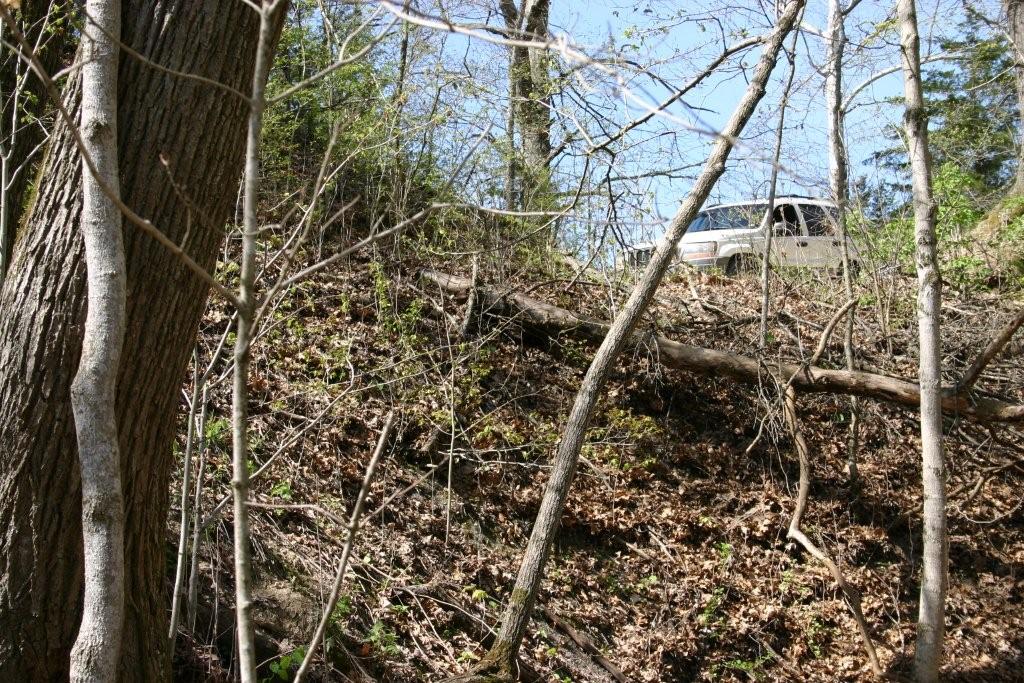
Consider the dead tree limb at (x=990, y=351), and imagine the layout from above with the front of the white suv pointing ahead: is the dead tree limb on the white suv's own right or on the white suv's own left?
on the white suv's own left

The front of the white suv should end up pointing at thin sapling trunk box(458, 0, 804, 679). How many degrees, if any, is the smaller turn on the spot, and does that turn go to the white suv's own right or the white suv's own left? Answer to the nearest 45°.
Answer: approximately 45° to the white suv's own left

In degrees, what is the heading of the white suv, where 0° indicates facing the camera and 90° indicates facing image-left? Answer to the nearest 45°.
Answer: approximately 45°

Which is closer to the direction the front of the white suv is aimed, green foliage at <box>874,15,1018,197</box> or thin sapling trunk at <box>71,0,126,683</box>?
the thin sapling trunk

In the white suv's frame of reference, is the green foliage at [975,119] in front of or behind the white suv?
behind
